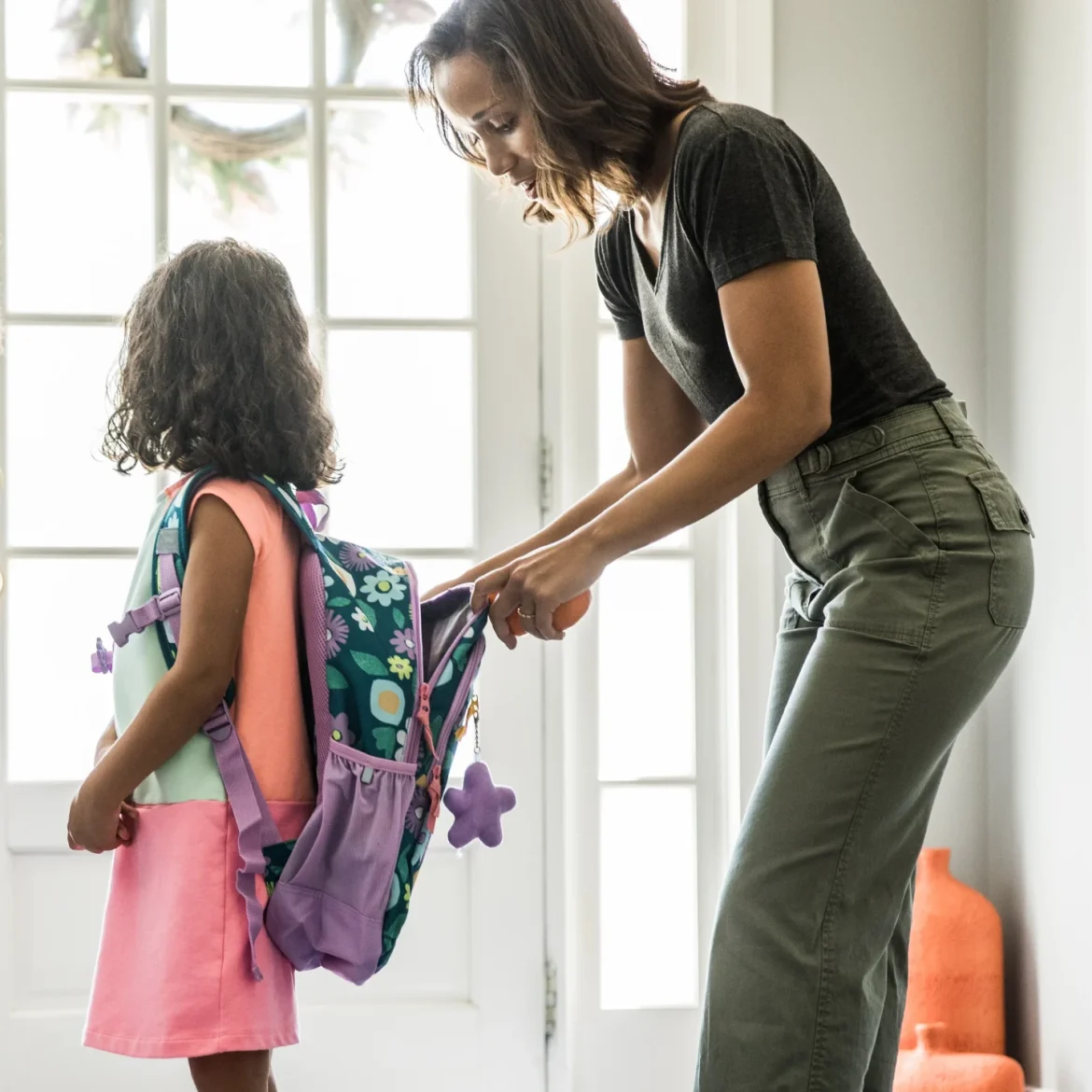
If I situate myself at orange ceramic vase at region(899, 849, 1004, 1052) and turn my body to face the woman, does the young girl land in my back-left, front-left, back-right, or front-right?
front-right

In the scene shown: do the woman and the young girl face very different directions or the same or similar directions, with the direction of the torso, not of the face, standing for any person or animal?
same or similar directions

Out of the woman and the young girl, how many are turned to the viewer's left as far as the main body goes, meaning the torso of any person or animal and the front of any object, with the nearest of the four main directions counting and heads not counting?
2

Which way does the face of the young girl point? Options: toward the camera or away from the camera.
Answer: away from the camera

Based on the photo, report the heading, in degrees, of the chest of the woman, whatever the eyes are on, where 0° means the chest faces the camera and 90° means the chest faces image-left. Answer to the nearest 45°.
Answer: approximately 90°

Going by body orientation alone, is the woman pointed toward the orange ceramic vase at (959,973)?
no

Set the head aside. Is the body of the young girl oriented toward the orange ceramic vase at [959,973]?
no

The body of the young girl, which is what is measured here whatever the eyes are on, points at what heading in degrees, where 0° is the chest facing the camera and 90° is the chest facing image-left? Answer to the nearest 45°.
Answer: approximately 90°
